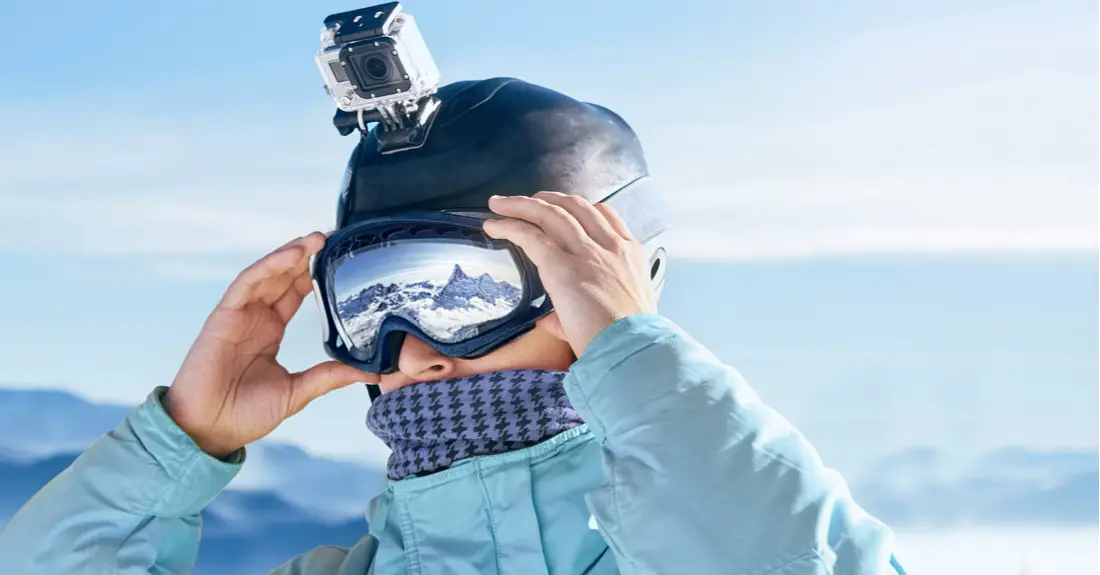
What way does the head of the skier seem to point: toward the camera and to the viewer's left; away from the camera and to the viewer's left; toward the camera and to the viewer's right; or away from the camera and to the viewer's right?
toward the camera and to the viewer's left

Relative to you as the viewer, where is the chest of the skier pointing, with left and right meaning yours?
facing the viewer and to the left of the viewer
